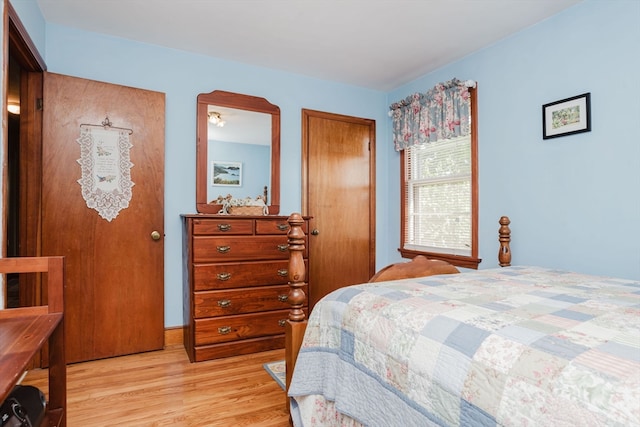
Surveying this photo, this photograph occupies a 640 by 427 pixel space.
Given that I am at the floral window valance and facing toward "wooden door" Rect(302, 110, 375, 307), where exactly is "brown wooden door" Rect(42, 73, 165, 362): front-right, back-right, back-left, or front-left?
front-left

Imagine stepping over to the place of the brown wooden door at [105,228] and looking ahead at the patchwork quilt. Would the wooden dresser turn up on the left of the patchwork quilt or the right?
left

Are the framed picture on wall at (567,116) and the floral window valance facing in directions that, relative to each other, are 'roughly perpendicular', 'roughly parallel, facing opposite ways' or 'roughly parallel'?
roughly parallel

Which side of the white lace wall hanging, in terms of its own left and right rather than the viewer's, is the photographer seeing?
front

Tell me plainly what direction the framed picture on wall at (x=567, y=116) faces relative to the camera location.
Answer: facing the viewer and to the left of the viewer

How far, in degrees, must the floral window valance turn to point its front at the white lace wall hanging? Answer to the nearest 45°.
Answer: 0° — it already faces it

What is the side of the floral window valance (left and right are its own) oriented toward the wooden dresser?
front

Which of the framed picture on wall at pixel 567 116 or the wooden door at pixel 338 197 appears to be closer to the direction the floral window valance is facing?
the wooden door

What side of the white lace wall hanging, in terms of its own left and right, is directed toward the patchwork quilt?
front

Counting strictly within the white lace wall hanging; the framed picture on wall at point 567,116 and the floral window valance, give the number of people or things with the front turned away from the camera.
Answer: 0

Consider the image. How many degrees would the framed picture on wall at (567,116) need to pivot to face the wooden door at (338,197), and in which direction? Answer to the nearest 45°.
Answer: approximately 45° to its right

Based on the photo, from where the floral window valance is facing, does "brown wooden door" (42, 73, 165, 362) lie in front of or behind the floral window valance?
in front

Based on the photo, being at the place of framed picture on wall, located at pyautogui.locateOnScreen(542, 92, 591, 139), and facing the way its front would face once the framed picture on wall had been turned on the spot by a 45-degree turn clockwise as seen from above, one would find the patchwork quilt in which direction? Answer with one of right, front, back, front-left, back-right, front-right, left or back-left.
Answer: left

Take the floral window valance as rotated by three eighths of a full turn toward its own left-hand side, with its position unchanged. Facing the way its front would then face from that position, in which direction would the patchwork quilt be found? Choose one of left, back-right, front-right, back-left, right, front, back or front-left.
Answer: right
